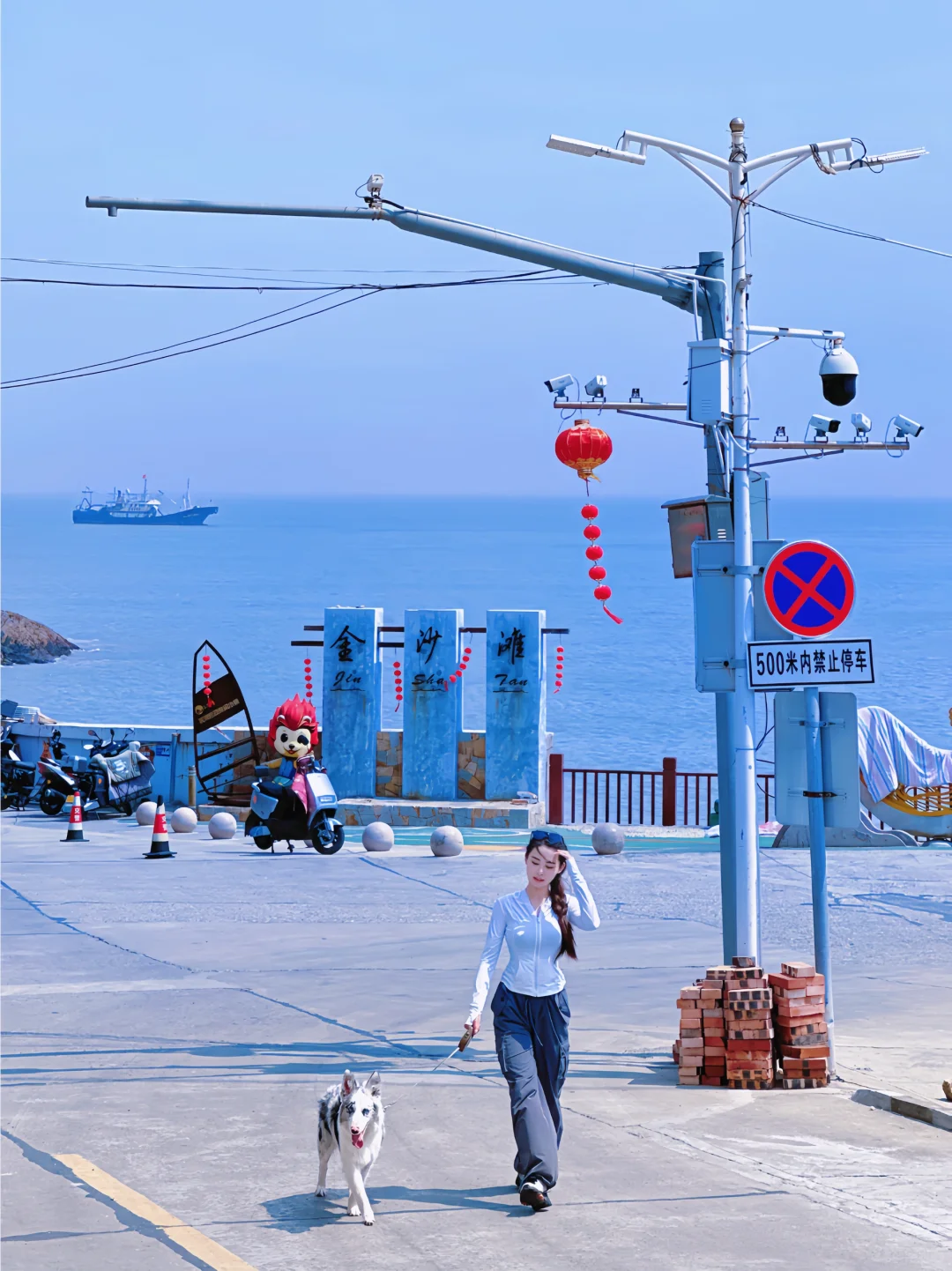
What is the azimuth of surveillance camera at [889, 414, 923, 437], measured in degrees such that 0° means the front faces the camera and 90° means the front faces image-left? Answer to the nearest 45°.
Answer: approximately 315°

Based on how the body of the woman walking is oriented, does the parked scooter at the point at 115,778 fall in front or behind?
behind

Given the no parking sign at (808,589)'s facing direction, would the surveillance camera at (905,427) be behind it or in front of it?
behind

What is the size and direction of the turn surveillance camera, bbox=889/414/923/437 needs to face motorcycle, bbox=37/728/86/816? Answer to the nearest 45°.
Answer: approximately 180°

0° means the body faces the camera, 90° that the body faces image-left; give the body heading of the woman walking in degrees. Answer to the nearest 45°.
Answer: approximately 0°

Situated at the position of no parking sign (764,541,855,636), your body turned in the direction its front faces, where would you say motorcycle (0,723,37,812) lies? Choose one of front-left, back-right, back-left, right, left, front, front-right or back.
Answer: back-right

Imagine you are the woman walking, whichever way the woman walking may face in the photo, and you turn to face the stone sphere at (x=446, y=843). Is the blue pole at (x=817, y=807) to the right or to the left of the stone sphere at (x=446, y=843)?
right

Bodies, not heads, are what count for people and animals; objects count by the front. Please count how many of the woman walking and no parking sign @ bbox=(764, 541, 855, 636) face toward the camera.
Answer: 2

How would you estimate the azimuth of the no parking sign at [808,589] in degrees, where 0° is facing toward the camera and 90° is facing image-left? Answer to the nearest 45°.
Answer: approximately 0°

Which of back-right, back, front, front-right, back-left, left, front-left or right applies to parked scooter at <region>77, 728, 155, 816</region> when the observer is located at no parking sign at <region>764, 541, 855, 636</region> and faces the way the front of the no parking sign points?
back-right
